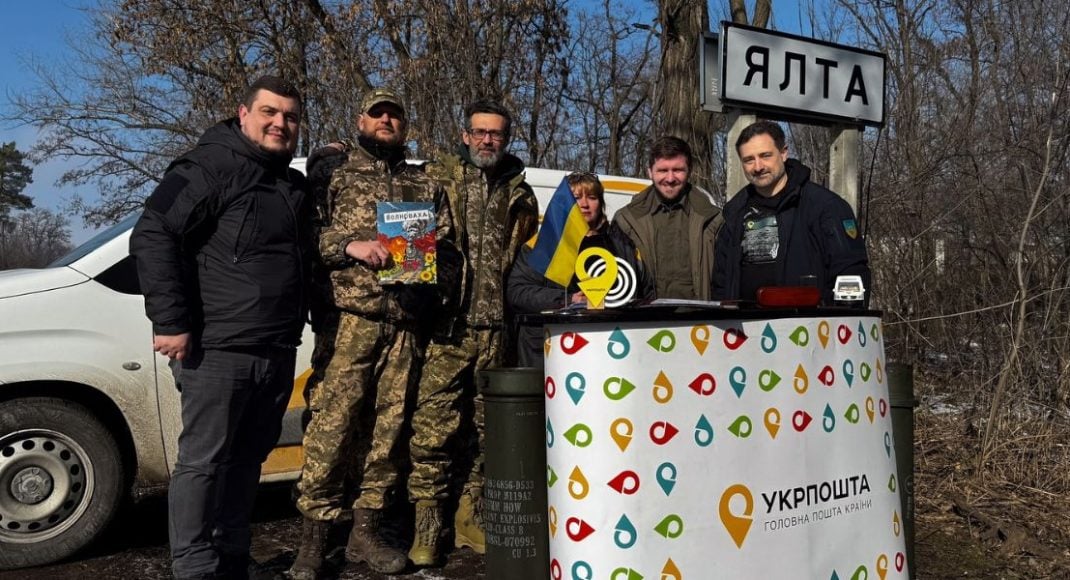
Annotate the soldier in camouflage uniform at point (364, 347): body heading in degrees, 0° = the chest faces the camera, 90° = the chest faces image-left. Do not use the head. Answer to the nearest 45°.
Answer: approximately 0°

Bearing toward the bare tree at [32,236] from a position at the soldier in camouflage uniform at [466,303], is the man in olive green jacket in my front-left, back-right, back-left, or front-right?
back-right

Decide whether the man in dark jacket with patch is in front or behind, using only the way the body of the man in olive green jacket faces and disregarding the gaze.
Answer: in front

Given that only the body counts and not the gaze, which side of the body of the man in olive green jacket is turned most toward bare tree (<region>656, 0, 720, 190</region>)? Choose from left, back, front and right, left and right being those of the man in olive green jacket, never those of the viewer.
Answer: back

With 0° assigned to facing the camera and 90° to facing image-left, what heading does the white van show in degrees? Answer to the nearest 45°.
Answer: approximately 90°

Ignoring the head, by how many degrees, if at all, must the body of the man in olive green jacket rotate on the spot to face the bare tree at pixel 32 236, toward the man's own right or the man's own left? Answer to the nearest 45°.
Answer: approximately 135° to the man's own right

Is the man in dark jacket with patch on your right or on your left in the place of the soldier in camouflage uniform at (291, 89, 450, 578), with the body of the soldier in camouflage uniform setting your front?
on your left

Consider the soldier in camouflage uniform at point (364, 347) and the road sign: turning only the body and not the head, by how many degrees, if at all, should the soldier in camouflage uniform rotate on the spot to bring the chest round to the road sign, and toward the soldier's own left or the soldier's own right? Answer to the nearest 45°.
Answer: approximately 90° to the soldier's own left

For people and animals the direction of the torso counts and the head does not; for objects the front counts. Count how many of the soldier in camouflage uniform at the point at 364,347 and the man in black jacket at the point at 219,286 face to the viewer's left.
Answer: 0
